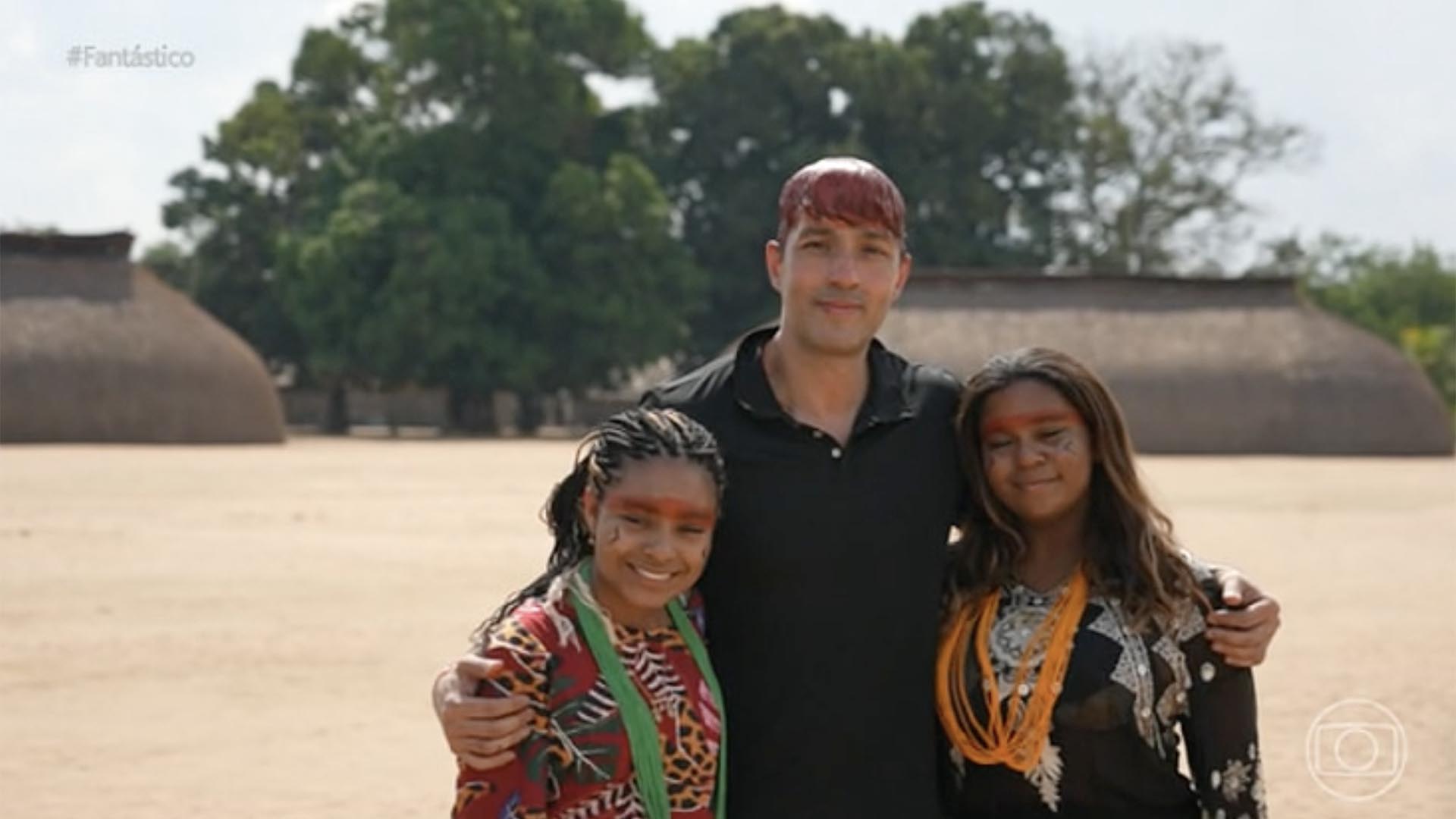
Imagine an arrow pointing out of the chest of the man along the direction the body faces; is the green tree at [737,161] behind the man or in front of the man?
behind

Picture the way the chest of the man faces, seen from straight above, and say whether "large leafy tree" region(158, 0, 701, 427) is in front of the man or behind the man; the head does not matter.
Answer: behind

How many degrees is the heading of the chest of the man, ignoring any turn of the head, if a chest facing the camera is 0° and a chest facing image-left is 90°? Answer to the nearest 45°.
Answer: approximately 0°

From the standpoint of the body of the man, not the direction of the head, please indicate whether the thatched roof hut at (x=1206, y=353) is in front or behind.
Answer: behind

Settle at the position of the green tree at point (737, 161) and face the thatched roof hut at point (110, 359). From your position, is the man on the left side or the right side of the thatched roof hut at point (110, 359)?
left

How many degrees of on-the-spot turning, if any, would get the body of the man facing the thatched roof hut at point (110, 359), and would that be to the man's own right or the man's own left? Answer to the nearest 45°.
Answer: approximately 135° to the man's own right
